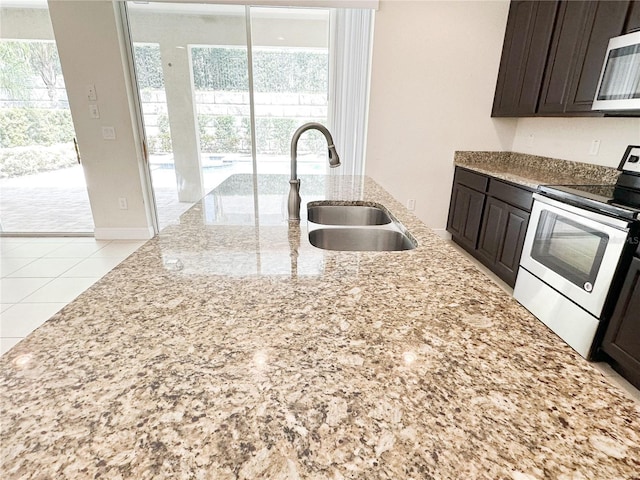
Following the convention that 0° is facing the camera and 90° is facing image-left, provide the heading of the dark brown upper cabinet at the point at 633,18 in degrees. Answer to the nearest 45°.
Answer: approximately 45°

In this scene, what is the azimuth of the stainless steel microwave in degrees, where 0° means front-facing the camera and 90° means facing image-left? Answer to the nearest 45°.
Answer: approximately 45°

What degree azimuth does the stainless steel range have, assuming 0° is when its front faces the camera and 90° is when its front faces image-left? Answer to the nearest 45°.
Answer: approximately 45°

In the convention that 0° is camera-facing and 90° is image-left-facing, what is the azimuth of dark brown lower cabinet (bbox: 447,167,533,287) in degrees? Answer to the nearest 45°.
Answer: approximately 45°
